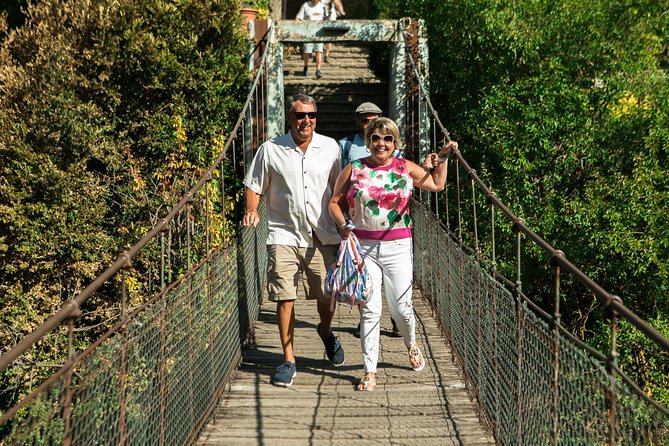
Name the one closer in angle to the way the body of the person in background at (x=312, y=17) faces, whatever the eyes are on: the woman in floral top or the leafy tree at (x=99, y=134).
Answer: the woman in floral top

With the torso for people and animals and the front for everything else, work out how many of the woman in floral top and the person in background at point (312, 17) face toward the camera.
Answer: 2

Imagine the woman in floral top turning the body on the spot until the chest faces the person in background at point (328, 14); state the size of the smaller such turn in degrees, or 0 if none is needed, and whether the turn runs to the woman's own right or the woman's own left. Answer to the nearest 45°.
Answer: approximately 180°

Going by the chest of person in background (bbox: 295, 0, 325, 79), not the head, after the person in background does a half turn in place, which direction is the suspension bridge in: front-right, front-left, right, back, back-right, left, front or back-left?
back

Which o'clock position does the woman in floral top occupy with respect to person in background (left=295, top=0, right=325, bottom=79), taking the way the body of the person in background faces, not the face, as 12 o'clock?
The woman in floral top is roughly at 12 o'clock from the person in background.

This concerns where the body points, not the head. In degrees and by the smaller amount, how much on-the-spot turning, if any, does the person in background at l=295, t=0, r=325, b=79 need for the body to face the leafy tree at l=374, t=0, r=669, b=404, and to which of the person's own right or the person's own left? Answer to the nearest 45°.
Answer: approximately 45° to the person's own left

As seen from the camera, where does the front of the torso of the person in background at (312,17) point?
toward the camera

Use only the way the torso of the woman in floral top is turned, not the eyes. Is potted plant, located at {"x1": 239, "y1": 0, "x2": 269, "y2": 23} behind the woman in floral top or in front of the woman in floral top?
behind

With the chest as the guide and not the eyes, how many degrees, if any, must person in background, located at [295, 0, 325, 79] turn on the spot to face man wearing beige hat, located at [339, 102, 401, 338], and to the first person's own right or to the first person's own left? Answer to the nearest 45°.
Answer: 0° — they already face them

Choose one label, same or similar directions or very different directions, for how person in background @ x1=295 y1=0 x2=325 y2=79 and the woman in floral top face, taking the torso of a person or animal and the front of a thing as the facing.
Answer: same or similar directions

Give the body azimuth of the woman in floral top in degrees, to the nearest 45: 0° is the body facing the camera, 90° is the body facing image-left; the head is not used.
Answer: approximately 0°
